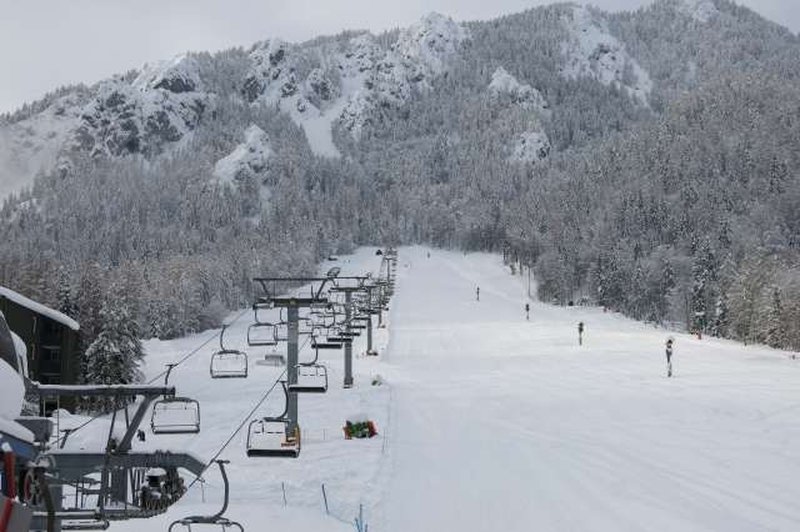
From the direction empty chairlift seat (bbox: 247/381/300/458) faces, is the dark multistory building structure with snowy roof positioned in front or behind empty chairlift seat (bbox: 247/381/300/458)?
behind

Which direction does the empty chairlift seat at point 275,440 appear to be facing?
toward the camera
